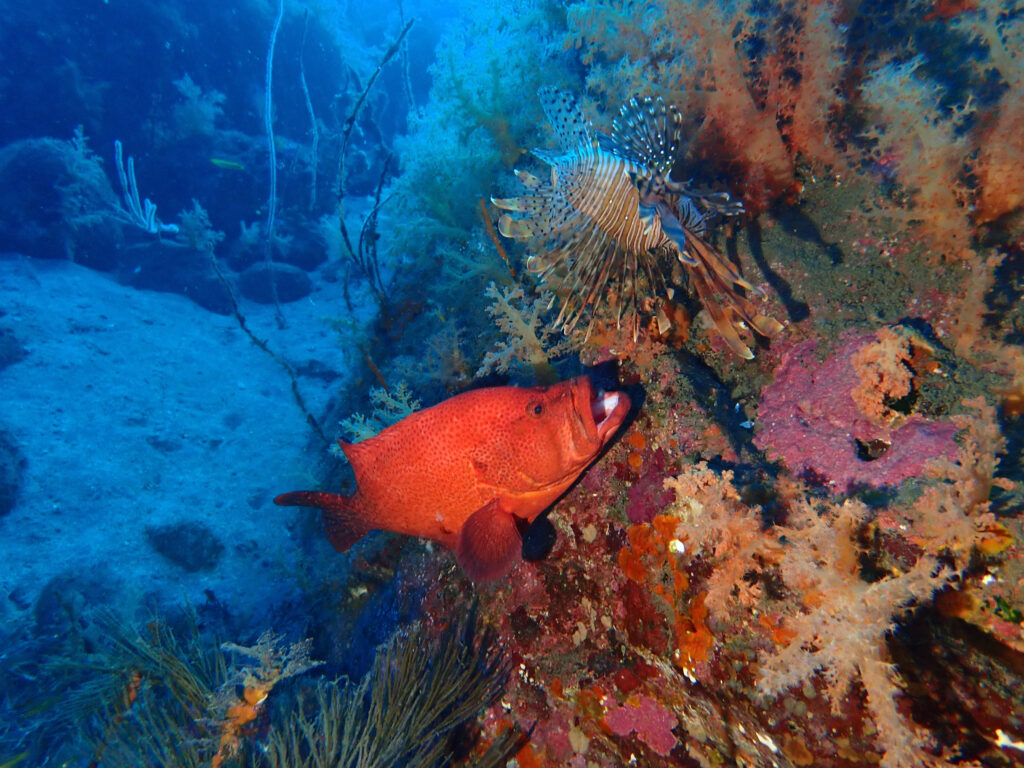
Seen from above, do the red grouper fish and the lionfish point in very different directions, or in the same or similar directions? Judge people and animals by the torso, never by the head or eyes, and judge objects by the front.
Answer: same or similar directions

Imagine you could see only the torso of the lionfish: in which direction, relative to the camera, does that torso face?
to the viewer's right

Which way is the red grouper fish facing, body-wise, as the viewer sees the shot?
to the viewer's right

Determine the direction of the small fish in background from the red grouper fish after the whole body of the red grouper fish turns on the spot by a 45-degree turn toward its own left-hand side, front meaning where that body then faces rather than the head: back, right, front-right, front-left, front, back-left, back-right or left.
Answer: left

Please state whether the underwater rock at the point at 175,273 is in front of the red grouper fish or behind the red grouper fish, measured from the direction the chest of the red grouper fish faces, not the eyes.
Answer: behind

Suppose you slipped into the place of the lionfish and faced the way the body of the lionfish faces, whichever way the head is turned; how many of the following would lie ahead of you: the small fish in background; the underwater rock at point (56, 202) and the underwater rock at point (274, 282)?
0
